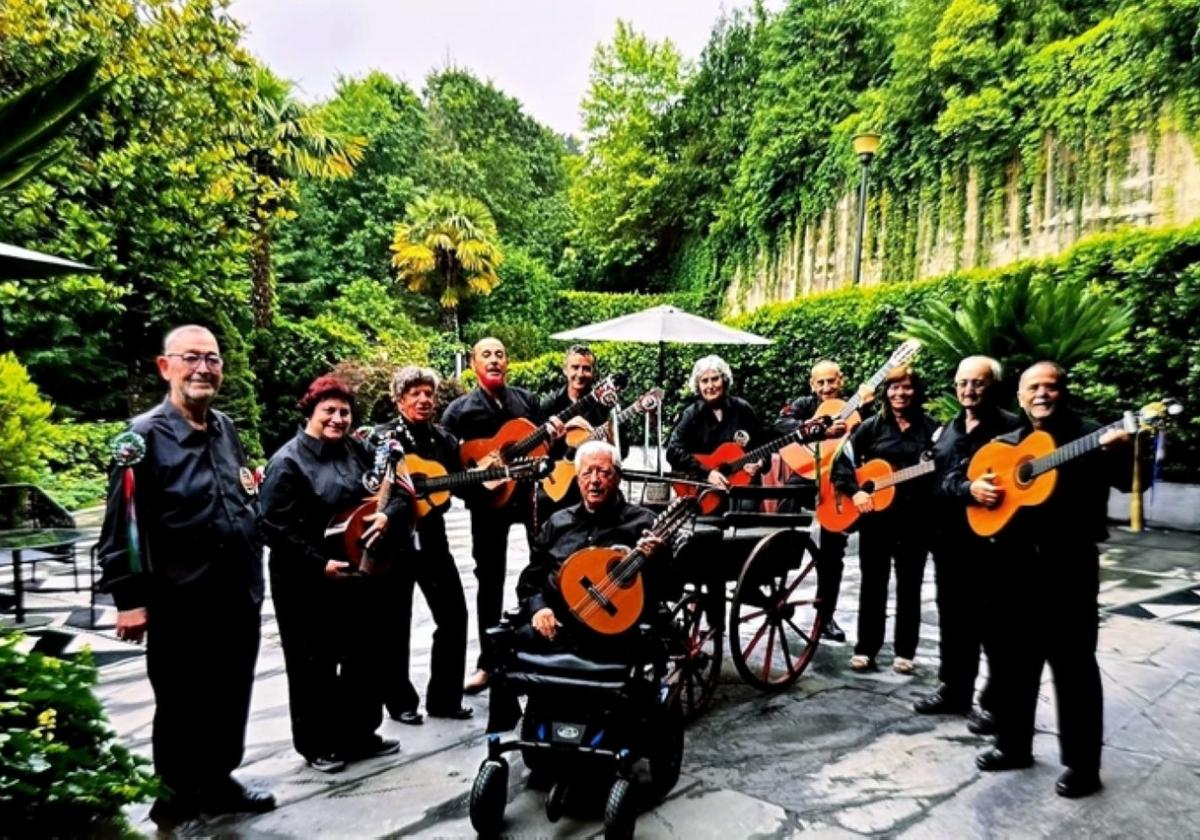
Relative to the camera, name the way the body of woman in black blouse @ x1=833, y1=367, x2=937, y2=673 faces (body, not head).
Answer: toward the camera

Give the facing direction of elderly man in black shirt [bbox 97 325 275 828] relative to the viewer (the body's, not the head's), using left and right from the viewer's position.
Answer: facing the viewer and to the right of the viewer

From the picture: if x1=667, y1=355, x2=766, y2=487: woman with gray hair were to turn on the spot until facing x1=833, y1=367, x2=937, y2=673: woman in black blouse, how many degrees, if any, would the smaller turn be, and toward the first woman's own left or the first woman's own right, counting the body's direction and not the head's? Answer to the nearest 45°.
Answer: approximately 45° to the first woman's own left

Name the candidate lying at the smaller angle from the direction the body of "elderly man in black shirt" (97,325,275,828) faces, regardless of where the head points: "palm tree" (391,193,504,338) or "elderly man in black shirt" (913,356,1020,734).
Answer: the elderly man in black shirt

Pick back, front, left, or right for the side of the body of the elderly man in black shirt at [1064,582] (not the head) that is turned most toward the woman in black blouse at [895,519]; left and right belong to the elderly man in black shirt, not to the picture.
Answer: right

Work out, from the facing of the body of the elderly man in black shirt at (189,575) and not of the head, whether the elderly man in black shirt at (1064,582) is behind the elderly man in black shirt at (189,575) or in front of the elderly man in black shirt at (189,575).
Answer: in front

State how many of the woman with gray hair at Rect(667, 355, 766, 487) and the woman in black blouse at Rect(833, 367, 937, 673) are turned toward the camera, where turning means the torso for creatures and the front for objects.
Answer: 2

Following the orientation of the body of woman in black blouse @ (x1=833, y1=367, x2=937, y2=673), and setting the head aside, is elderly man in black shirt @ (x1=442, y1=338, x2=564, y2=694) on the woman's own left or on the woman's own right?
on the woman's own right

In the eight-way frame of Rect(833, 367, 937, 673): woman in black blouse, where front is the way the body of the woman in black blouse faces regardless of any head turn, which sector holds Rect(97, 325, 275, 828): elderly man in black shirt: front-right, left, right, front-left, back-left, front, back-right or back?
front-right

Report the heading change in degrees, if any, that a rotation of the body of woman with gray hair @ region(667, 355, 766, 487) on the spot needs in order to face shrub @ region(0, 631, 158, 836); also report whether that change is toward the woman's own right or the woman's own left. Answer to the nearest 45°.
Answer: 0° — they already face it

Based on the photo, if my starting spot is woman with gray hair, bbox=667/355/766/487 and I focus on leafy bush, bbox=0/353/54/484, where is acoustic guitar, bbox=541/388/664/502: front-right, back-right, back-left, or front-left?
front-left

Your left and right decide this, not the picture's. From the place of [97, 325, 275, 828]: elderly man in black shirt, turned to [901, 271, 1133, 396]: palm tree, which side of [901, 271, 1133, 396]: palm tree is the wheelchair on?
right

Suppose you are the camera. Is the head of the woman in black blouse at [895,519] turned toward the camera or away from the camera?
toward the camera

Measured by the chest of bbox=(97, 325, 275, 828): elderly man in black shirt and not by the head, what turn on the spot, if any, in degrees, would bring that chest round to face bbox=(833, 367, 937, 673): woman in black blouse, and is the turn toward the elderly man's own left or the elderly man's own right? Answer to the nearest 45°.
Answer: approximately 45° to the elderly man's own left

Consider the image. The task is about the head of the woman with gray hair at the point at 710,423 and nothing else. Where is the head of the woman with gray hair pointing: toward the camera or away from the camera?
toward the camera

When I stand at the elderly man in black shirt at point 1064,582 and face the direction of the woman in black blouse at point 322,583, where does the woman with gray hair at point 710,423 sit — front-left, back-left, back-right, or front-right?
front-right

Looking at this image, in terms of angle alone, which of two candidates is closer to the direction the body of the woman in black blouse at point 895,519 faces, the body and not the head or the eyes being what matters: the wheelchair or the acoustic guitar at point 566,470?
the wheelchair

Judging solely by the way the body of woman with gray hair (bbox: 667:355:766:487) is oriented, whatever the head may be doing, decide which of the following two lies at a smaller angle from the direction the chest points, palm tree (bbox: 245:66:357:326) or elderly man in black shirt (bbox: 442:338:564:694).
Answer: the elderly man in black shirt

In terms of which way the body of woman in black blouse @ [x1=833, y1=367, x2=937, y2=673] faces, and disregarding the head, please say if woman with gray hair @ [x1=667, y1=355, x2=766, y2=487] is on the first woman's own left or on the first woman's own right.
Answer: on the first woman's own right
